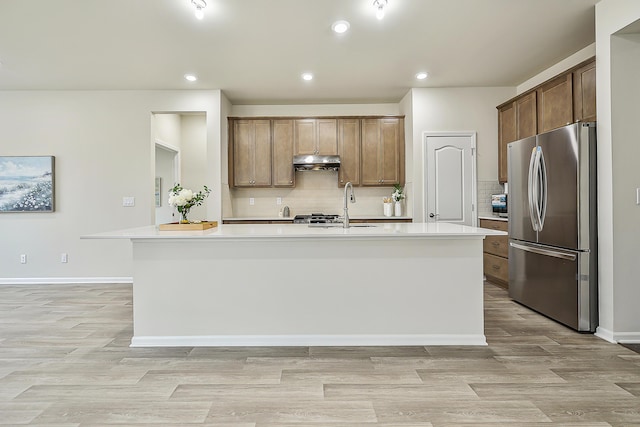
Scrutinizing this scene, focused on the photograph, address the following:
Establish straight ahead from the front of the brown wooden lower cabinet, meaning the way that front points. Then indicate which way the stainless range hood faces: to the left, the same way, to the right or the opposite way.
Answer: to the left

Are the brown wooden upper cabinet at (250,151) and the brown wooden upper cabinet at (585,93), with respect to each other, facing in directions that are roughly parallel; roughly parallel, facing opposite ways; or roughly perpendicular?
roughly perpendicular

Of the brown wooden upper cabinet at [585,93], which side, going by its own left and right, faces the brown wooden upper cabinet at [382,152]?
right

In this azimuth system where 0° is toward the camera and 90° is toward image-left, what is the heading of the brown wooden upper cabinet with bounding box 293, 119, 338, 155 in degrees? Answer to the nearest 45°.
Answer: approximately 0°

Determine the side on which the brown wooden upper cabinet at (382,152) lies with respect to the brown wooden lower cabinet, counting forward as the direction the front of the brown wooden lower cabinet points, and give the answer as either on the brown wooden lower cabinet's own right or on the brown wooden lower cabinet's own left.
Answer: on the brown wooden lower cabinet's own right

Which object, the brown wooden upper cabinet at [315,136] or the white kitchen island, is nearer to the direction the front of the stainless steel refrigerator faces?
the white kitchen island

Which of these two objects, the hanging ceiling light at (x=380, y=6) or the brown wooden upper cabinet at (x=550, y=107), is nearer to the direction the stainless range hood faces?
the hanging ceiling light

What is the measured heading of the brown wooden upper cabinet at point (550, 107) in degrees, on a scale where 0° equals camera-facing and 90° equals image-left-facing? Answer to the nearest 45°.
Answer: approximately 45°

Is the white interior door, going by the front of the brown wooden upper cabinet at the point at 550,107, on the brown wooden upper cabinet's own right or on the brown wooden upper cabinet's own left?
on the brown wooden upper cabinet's own right
